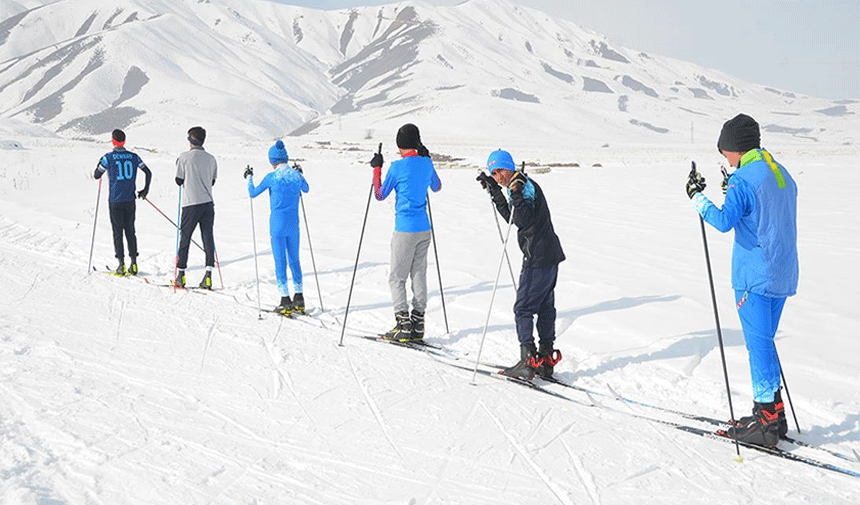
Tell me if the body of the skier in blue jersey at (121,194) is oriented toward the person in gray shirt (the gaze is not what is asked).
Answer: no

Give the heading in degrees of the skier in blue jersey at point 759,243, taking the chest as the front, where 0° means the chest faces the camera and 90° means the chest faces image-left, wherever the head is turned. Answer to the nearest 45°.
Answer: approximately 135°

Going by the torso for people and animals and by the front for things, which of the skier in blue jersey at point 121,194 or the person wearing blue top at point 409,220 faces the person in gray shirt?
the person wearing blue top

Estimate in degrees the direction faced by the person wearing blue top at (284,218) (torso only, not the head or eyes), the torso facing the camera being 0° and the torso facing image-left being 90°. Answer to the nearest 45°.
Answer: approximately 135°

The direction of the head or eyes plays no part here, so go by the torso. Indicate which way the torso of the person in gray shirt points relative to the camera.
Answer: away from the camera

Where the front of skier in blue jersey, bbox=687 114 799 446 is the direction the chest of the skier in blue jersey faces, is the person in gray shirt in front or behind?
in front

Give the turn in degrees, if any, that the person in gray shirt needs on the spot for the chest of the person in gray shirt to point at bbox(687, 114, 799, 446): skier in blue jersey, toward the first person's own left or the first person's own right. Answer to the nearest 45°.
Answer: approximately 135° to the first person's own right

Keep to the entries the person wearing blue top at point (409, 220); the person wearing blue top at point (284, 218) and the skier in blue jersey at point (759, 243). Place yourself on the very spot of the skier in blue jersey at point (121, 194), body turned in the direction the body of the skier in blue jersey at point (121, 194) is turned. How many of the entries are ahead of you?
0

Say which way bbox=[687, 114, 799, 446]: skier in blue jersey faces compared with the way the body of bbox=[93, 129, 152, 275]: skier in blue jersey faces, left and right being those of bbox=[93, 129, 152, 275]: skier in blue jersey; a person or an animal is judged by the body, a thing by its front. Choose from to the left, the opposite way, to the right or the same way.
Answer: the same way

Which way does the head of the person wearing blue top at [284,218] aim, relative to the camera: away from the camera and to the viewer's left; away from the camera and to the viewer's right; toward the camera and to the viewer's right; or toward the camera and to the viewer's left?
away from the camera and to the viewer's left

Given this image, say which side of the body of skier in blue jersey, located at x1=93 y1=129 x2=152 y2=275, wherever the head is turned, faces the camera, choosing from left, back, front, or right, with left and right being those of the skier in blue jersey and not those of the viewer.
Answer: back

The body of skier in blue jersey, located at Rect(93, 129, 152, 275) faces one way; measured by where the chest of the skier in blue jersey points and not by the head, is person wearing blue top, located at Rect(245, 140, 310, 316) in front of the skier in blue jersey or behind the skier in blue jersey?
behind

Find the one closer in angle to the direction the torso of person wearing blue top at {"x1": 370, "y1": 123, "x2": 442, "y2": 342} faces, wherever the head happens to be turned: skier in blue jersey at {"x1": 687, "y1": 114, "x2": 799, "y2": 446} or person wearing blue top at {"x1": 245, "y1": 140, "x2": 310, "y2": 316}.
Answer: the person wearing blue top

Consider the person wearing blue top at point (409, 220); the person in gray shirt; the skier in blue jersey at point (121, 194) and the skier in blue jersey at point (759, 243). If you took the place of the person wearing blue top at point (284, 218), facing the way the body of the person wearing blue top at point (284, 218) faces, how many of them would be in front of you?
2

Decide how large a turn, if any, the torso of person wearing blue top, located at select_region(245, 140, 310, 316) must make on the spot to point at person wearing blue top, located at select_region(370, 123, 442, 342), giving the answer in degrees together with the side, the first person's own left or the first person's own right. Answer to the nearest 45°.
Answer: approximately 180°

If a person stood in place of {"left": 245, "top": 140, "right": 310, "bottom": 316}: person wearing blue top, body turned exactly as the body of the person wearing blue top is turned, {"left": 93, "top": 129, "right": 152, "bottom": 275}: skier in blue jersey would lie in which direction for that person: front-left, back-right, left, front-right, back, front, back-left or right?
front

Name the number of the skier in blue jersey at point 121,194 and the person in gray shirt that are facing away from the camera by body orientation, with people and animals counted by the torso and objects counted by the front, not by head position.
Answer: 2

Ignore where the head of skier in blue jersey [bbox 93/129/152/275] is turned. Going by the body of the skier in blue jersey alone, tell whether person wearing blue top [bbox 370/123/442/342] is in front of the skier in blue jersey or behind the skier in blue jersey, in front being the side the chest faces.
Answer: behind

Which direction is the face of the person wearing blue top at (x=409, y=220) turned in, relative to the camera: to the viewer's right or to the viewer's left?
to the viewer's left

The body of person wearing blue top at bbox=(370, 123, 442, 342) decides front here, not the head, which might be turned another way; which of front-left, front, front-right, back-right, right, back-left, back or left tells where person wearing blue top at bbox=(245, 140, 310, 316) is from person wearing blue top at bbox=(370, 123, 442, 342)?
front
